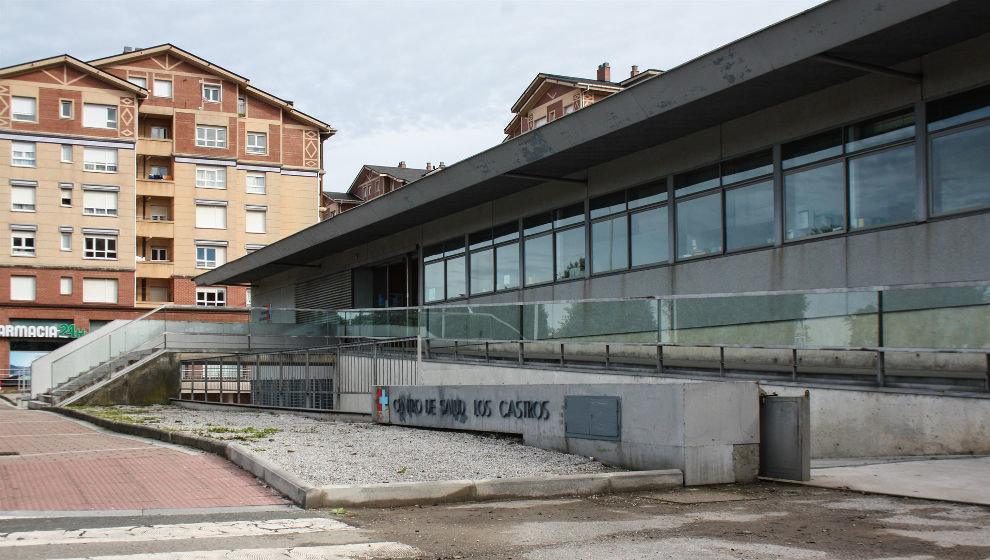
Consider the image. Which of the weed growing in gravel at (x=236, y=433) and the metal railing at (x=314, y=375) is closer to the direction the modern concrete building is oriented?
the weed growing in gravel

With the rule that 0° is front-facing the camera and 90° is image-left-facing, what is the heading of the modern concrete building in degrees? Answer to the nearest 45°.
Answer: approximately 45°

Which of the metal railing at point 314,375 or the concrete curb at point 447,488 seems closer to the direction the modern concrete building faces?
the concrete curb
